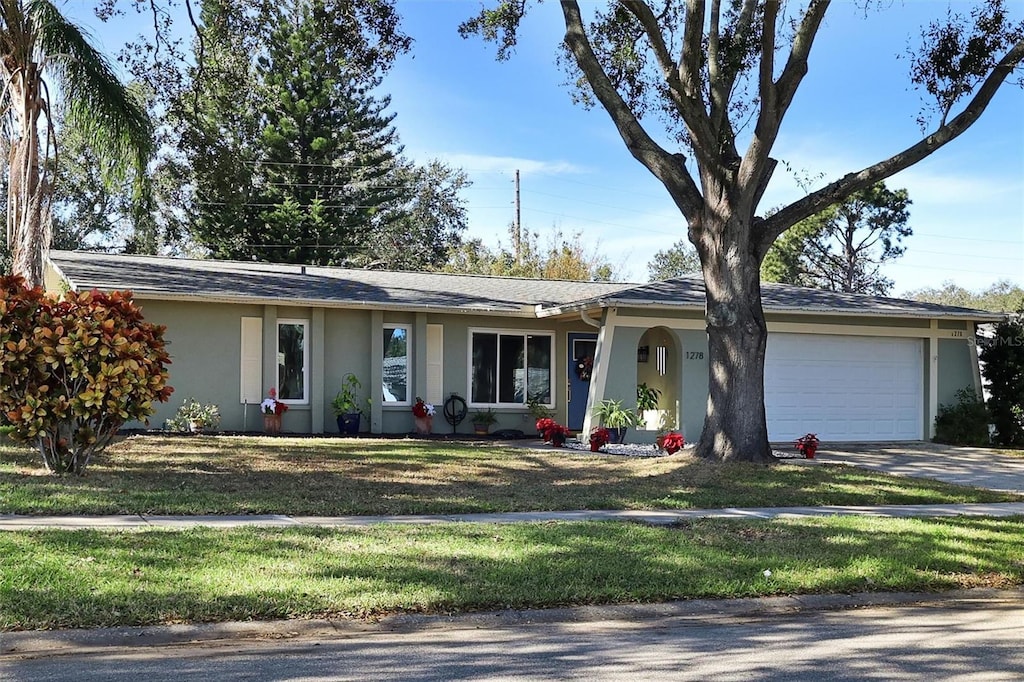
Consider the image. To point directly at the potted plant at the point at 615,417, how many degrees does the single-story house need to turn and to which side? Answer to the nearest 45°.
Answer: approximately 45° to its left

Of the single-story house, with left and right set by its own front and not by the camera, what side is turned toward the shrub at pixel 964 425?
left

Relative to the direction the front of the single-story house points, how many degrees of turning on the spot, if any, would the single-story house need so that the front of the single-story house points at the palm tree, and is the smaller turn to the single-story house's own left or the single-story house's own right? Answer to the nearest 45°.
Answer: approximately 45° to the single-story house's own right

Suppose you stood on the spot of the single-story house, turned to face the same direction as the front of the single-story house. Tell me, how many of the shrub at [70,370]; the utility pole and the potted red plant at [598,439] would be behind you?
1

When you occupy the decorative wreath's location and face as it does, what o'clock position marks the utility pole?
The utility pole is roughly at 6 o'clock from the decorative wreath.

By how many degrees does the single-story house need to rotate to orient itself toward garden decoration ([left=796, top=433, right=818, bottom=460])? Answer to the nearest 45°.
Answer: approximately 45° to its left

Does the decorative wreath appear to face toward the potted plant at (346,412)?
no

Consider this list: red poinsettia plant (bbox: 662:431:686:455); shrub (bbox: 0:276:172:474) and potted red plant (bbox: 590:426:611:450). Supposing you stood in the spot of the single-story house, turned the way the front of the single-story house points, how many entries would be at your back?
0

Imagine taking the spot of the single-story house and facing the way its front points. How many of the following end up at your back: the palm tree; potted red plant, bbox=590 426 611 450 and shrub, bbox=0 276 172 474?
0

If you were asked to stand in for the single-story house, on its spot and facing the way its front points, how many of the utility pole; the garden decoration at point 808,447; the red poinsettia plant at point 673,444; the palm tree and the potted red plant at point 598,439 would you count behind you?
1

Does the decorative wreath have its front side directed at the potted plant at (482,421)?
no

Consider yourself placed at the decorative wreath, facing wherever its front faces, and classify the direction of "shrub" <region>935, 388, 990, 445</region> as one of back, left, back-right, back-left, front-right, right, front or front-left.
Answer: left

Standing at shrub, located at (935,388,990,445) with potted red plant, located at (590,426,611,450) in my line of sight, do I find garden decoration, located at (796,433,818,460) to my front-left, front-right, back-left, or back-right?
front-left

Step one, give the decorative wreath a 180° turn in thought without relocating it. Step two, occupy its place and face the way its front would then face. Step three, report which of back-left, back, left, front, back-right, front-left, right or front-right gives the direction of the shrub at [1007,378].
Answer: right

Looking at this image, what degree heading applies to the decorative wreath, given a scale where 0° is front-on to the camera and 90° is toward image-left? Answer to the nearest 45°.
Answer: approximately 0°

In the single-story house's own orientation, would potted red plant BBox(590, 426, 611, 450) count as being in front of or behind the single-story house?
in front

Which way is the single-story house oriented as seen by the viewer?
toward the camera

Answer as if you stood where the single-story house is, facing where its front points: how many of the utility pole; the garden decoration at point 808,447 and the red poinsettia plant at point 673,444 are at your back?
1

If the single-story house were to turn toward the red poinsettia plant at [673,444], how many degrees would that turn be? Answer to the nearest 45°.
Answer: approximately 45° to its left

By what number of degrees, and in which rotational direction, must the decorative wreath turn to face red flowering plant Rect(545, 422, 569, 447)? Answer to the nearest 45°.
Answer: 0° — it already faces it

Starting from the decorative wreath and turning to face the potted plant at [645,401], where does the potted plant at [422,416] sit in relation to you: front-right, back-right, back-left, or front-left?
back-right

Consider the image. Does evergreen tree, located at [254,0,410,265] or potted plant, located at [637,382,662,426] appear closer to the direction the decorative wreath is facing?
the potted plant
